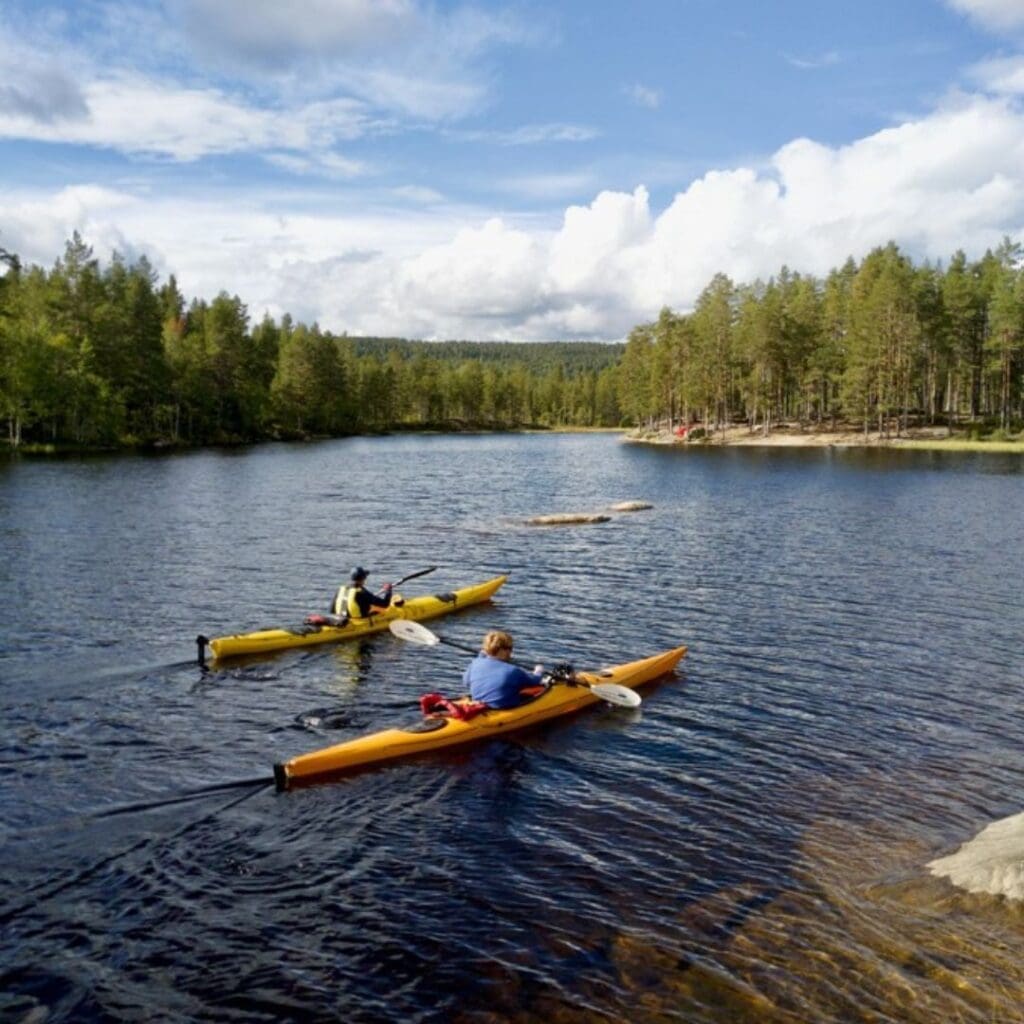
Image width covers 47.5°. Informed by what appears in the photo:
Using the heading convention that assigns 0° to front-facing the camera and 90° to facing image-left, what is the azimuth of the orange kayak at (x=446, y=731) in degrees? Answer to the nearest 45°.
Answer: approximately 225°

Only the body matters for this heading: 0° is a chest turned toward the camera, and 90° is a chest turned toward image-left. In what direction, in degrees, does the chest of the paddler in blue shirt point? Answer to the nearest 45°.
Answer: approximately 225°

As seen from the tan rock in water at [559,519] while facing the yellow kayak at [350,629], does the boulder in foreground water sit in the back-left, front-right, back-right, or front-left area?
front-left

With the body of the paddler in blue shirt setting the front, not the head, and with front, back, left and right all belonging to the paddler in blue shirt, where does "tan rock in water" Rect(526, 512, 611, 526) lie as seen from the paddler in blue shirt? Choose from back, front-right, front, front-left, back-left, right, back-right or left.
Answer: front-left

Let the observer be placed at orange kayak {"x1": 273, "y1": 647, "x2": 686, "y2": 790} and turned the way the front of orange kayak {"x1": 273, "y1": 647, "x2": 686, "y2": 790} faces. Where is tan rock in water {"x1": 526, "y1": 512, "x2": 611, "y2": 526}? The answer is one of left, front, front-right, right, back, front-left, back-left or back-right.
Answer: front-left

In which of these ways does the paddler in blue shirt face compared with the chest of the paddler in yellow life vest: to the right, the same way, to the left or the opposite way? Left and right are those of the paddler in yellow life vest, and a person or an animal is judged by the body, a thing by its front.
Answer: the same way

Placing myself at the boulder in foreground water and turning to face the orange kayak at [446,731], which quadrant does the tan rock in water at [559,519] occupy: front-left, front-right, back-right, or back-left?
front-right

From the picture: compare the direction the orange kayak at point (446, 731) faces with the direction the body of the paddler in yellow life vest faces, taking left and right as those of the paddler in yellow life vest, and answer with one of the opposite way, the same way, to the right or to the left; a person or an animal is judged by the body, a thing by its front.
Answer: the same way

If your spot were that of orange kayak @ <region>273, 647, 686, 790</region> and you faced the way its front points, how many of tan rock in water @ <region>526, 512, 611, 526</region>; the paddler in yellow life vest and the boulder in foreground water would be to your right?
1

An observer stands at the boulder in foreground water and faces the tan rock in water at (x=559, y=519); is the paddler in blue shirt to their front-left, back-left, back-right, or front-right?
front-left

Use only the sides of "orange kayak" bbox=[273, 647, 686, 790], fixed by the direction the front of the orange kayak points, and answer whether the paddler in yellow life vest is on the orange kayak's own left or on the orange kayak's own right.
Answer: on the orange kayak's own left

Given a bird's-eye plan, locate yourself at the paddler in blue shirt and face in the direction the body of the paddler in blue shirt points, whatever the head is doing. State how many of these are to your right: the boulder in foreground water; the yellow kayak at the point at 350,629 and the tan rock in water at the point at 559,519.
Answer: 1

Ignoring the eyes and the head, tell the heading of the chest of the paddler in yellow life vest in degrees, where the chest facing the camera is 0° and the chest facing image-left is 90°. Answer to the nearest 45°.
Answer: approximately 225°
